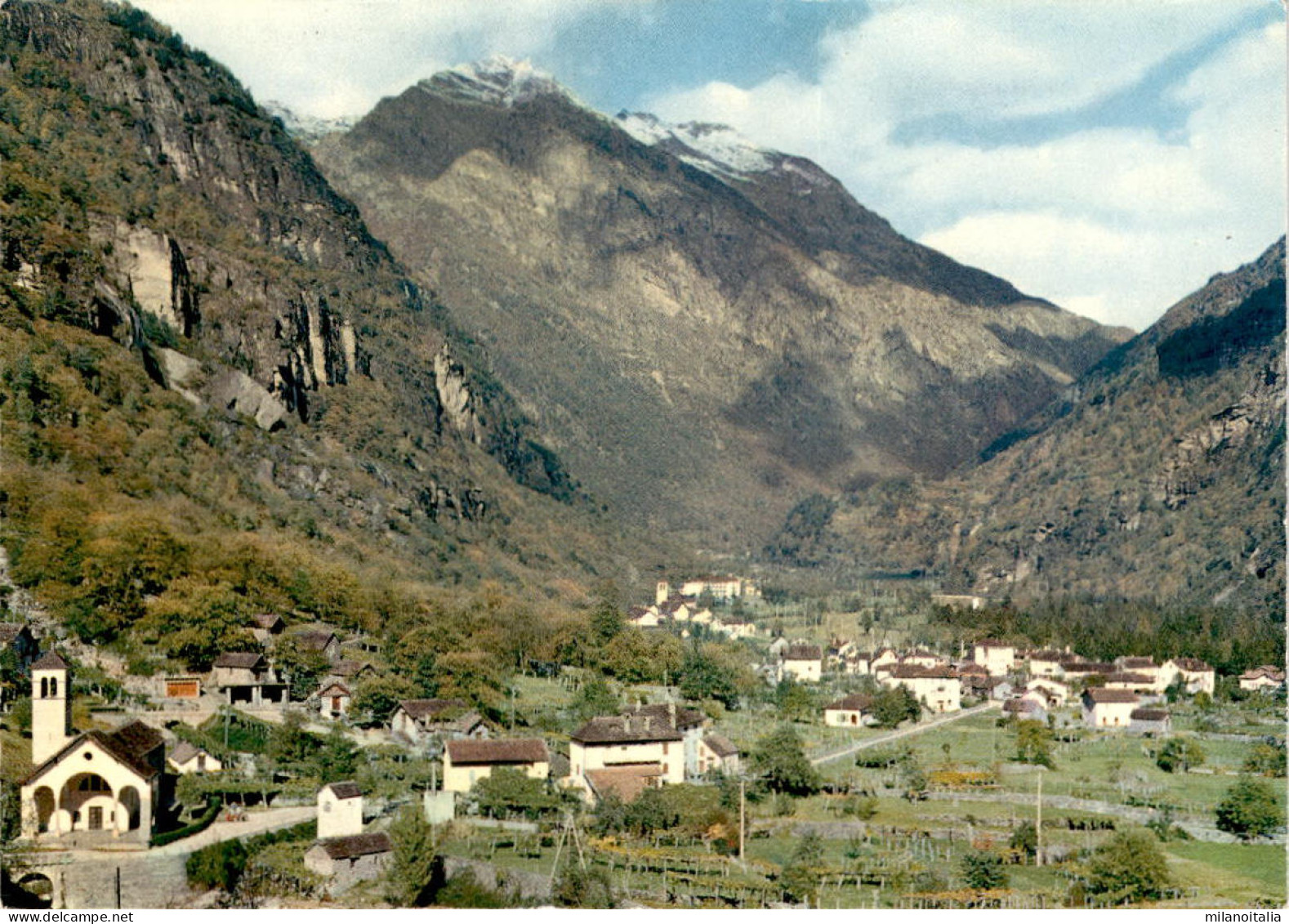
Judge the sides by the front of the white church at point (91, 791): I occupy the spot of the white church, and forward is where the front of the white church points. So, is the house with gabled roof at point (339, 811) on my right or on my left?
on my left

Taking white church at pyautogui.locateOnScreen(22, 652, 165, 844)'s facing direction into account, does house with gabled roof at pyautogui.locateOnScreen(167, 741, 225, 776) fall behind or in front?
behind

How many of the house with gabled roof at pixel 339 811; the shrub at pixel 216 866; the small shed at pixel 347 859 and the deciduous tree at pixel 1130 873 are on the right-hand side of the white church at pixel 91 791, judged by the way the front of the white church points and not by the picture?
0

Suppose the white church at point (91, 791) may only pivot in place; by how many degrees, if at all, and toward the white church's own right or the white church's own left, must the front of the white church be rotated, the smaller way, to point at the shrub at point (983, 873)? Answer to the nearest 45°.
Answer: approximately 90° to the white church's own left

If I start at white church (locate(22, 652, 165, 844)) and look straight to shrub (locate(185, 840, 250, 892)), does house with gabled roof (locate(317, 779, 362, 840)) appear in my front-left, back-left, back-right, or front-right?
front-left

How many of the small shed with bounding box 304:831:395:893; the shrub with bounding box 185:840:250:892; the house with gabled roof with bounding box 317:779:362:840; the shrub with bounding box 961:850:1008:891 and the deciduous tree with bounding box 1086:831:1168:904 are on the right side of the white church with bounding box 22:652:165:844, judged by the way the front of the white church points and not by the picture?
0

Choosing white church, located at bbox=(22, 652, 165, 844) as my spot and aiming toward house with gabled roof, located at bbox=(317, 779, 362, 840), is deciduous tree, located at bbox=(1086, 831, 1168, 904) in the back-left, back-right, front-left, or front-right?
front-right

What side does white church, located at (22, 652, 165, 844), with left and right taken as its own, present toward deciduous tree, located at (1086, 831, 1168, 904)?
left

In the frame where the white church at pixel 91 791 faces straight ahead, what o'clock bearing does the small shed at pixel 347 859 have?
The small shed is roughly at 9 o'clock from the white church.

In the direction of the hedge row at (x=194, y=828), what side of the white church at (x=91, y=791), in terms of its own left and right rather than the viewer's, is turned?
left

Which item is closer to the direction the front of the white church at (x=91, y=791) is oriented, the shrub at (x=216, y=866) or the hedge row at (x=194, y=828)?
the shrub

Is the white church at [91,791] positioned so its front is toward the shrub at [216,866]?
no

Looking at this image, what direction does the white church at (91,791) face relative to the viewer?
toward the camera
